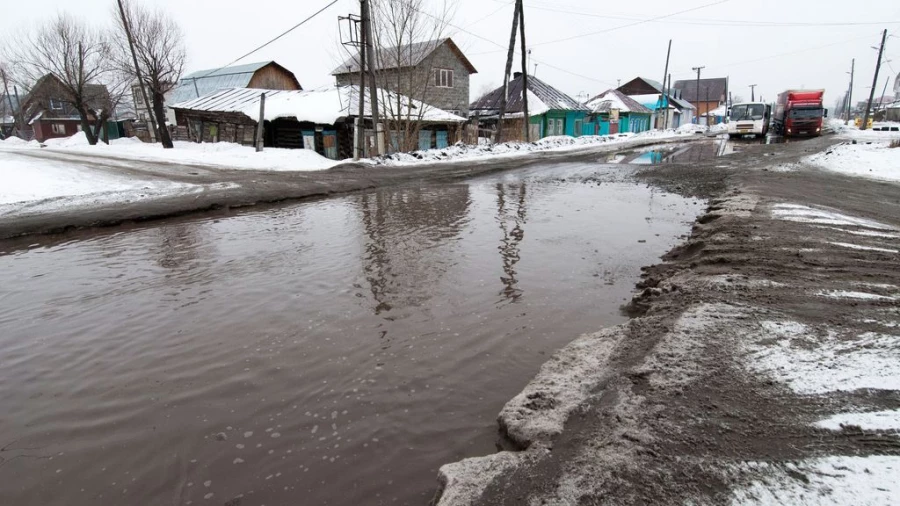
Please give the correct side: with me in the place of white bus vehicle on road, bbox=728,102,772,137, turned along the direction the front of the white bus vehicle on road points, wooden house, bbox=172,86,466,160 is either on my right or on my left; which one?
on my right

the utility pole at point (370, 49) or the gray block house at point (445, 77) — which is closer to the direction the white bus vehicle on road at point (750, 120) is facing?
the utility pole

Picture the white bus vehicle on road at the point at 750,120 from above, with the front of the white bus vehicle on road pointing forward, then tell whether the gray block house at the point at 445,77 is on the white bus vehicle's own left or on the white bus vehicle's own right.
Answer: on the white bus vehicle's own right

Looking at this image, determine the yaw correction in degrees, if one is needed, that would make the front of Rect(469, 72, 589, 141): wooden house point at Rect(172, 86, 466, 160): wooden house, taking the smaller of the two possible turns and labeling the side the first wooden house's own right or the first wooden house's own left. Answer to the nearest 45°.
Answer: approximately 90° to the first wooden house's own right

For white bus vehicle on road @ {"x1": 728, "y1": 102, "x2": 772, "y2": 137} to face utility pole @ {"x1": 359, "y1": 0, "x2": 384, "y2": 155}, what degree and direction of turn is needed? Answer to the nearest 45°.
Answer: approximately 45° to its right

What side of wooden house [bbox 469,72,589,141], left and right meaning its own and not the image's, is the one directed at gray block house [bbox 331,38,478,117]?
right

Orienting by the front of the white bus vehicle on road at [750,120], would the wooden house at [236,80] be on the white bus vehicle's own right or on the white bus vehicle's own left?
on the white bus vehicle's own right

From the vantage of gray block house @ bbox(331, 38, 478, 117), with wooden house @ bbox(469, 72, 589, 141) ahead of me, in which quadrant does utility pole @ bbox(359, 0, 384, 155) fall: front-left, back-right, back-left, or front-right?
back-right

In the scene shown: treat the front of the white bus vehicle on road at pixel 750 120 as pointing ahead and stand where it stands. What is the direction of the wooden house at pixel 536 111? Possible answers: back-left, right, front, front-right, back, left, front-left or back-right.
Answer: right

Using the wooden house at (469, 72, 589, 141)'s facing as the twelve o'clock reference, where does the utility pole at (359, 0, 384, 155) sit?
The utility pole is roughly at 2 o'clock from the wooden house.

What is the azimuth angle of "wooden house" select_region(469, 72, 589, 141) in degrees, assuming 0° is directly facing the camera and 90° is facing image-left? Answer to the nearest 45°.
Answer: approximately 315°

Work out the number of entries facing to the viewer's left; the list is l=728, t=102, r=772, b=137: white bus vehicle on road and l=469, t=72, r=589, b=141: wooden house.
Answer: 0

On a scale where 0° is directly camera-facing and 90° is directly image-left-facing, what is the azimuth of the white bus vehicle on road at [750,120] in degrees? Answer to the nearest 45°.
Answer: approximately 0°
